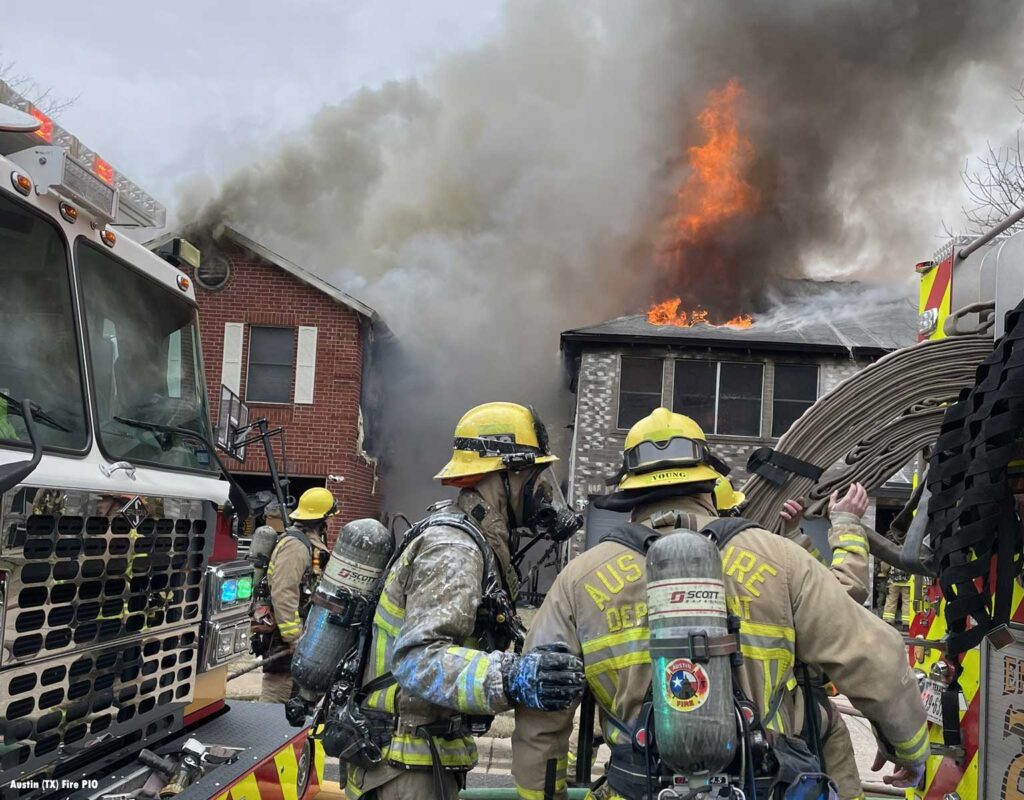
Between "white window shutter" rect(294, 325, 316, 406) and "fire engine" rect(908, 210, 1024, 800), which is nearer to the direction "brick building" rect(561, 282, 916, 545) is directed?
the fire engine

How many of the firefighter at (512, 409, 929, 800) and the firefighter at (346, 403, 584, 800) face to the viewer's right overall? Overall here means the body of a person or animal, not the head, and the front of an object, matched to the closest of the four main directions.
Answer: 1

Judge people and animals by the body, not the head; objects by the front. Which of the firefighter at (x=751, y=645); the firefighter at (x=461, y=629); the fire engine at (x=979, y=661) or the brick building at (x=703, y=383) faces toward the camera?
the brick building

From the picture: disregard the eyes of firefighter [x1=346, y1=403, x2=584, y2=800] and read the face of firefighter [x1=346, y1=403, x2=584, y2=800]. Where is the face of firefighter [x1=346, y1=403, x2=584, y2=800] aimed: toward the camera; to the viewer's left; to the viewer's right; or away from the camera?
to the viewer's right

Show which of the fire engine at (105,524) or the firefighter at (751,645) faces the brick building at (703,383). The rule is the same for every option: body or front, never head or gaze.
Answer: the firefighter

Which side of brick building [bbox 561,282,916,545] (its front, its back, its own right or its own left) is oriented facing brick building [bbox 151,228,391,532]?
right

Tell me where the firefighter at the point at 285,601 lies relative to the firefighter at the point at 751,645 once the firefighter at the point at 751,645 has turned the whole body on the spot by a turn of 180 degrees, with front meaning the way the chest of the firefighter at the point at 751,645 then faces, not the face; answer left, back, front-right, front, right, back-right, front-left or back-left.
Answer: back-right

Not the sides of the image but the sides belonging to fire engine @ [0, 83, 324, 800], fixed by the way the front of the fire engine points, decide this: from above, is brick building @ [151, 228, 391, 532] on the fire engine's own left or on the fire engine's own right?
on the fire engine's own left

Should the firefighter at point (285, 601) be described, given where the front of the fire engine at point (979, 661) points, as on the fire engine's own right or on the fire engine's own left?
on the fire engine's own left

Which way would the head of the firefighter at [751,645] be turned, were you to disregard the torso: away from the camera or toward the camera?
away from the camera

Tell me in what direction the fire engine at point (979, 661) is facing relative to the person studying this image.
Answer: facing away from the viewer and to the right of the viewer

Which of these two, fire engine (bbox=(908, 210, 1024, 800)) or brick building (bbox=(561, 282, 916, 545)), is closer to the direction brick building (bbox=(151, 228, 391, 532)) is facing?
the fire engine

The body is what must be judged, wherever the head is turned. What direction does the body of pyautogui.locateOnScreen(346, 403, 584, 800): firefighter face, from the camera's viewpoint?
to the viewer's right

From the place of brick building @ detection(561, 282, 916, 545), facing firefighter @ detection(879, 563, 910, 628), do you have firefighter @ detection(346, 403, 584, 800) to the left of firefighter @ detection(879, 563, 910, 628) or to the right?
right

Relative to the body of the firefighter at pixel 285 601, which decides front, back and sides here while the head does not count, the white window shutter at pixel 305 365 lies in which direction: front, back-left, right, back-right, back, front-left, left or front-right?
left

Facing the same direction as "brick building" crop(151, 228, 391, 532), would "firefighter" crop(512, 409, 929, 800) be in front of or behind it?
in front

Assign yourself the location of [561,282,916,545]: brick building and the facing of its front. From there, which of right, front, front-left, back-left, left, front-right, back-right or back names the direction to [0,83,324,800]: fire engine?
front

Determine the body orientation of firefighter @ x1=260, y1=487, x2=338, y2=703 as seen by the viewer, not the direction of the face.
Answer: to the viewer's right

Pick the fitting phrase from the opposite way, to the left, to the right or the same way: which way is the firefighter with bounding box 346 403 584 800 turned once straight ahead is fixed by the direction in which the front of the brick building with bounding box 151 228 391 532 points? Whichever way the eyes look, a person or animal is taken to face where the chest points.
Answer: to the left

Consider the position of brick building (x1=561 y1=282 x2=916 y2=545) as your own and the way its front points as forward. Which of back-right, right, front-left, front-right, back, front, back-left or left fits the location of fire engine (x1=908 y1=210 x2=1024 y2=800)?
front
